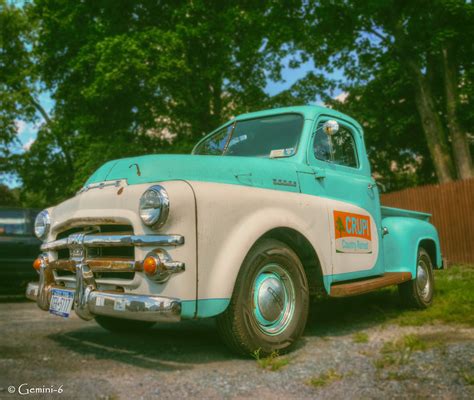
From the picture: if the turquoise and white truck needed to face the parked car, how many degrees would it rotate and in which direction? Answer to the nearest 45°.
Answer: approximately 90° to its right

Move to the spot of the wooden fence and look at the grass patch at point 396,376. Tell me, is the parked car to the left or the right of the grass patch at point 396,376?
right

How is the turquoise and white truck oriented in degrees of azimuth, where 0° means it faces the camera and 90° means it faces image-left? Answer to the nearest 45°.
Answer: approximately 45°

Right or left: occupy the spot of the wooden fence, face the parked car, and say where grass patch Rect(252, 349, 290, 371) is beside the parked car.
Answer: left

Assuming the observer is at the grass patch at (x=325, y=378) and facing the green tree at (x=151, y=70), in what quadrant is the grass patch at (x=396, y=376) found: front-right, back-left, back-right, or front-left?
back-right

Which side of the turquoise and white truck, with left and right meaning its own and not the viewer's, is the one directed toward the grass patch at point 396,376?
left

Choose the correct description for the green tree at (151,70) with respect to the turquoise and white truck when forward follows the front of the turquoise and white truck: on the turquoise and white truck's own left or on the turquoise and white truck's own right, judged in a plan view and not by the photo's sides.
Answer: on the turquoise and white truck's own right

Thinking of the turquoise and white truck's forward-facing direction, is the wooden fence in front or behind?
behind

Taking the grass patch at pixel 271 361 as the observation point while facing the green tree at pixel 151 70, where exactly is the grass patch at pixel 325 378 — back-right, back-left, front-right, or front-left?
back-right
